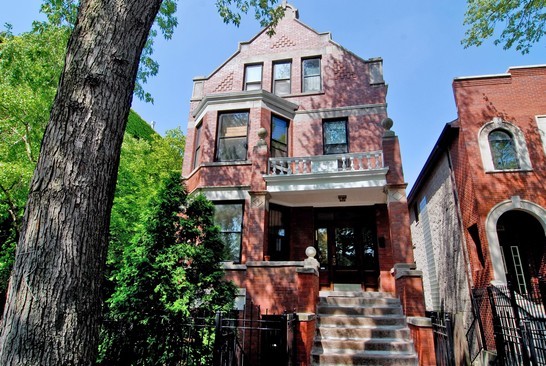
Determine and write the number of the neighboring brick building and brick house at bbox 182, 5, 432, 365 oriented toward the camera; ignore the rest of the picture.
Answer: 2

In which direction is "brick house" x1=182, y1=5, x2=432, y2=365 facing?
toward the camera

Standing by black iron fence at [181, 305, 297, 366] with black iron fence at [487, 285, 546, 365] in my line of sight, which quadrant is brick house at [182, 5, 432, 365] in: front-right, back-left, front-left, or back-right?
front-left

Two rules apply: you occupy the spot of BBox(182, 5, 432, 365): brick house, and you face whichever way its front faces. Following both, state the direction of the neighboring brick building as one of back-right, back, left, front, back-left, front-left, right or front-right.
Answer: left

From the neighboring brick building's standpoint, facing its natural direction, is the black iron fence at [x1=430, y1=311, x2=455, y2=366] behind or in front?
in front

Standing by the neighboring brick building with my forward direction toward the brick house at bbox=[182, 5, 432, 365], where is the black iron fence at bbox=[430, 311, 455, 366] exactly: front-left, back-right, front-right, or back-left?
front-left

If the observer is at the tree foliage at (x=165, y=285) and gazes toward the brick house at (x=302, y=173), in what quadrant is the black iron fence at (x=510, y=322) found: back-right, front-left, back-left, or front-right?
front-right

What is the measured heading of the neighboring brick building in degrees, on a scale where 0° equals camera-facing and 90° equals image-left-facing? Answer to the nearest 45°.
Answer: approximately 0°

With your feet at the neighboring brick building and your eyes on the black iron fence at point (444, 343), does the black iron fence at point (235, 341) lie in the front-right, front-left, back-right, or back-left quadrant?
front-right

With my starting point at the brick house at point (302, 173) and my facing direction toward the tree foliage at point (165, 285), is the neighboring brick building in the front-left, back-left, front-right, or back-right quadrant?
back-left

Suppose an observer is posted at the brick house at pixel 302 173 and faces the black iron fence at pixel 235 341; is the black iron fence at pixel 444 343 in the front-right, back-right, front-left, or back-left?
front-left
